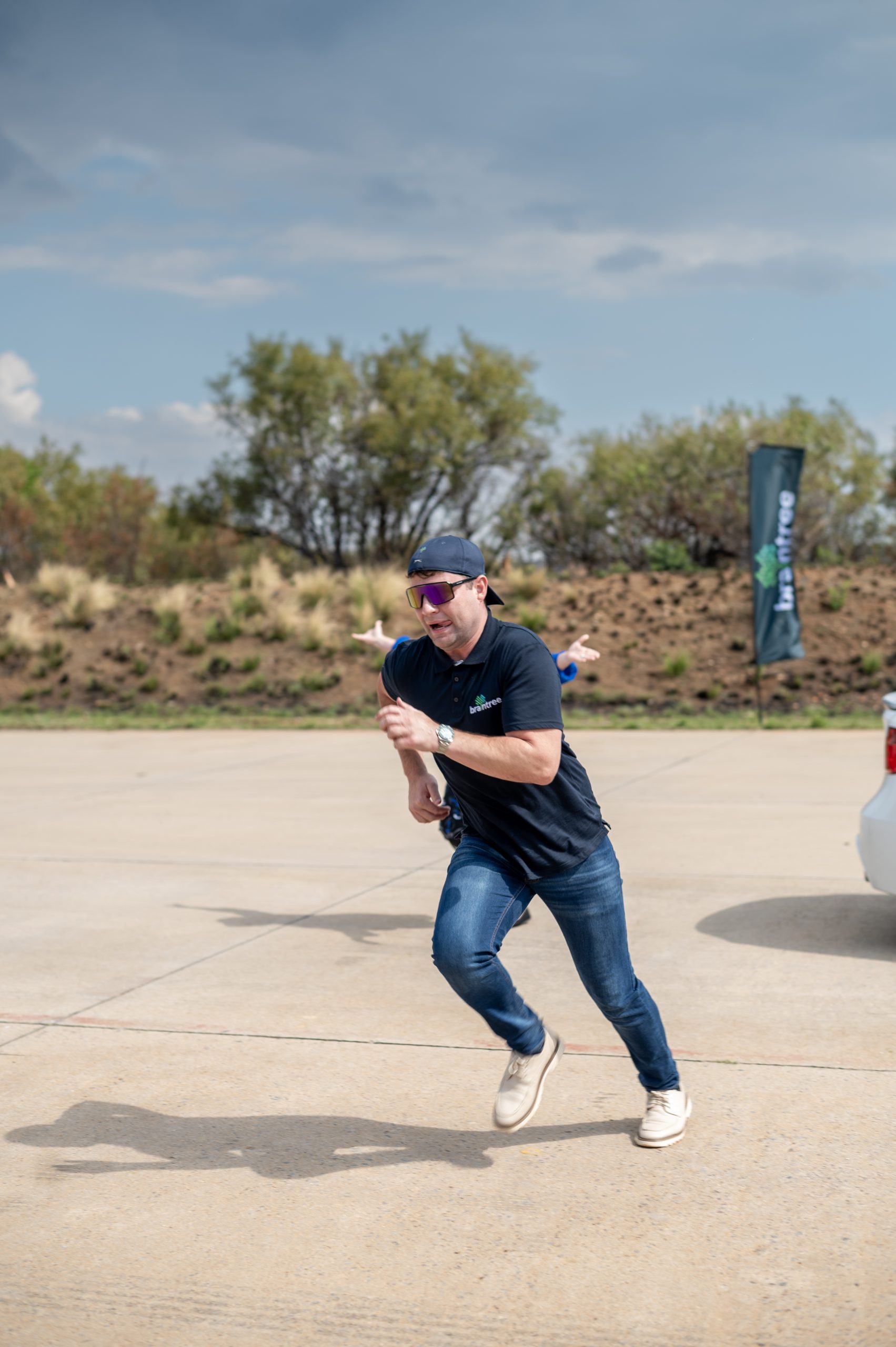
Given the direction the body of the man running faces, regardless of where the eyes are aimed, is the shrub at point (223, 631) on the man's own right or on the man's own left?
on the man's own right

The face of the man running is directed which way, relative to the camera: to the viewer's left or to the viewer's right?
to the viewer's left

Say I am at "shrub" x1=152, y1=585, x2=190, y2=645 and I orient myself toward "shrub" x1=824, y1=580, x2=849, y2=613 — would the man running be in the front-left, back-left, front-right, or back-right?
front-right

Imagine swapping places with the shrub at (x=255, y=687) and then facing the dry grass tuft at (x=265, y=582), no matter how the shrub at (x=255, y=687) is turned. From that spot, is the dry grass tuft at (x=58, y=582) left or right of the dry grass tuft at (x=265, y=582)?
left

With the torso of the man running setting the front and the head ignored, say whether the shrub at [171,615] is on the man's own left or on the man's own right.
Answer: on the man's own right

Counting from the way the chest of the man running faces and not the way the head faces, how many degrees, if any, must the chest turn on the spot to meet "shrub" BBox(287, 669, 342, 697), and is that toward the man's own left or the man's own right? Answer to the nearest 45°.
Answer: approximately 135° to the man's own right

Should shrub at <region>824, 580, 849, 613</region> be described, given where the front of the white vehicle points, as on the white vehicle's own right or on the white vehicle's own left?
on the white vehicle's own left

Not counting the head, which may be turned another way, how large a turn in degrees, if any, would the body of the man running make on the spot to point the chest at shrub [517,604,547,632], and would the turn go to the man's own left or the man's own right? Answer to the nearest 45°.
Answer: approximately 135° to the man's own right
